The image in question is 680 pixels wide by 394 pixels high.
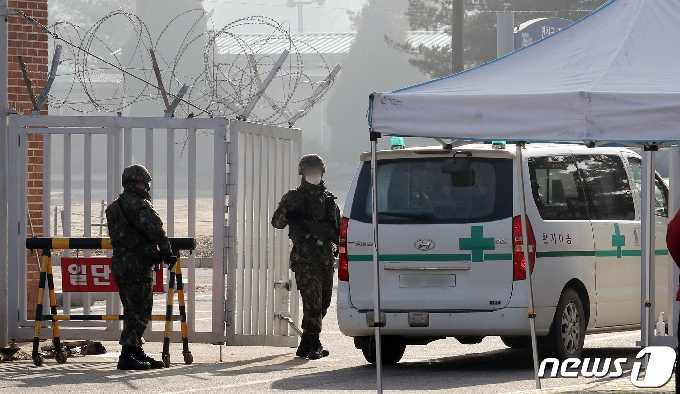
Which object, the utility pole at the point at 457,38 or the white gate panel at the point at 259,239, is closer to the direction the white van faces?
the utility pole

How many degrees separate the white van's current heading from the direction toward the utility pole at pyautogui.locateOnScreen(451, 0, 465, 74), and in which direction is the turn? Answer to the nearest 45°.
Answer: approximately 45° to its left

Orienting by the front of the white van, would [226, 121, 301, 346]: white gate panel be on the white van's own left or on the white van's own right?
on the white van's own left

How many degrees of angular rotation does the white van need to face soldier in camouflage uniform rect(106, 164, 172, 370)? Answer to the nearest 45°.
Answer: approximately 135° to its left

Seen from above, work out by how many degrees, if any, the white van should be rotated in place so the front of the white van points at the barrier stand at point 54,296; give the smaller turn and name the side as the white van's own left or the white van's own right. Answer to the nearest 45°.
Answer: approximately 135° to the white van's own left

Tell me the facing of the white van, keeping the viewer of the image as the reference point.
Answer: facing away from the viewer and to the right of the viewer
